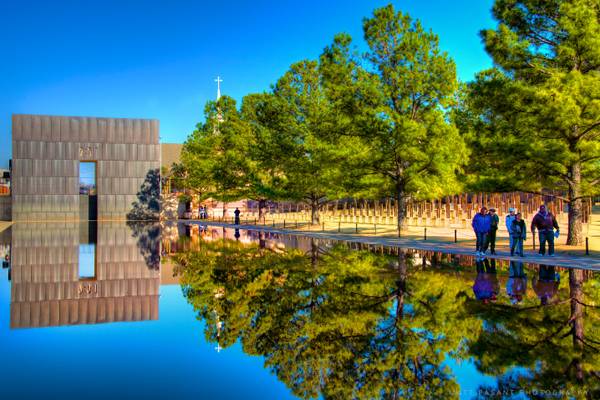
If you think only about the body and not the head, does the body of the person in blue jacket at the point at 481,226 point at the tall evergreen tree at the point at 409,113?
no

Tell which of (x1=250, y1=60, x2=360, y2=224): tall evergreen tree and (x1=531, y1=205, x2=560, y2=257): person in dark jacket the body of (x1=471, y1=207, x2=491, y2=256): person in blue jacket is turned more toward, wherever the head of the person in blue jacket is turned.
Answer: the person in dark jacket

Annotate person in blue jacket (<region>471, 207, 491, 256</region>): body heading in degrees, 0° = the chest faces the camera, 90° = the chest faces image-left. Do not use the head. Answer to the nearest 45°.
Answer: approximately 315°

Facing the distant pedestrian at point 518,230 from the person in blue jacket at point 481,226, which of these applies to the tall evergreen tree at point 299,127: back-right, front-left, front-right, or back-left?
back-left

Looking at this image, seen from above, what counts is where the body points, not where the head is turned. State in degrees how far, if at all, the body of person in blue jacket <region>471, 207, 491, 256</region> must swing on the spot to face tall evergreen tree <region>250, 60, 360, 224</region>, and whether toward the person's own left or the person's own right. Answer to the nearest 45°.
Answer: approximately 180°

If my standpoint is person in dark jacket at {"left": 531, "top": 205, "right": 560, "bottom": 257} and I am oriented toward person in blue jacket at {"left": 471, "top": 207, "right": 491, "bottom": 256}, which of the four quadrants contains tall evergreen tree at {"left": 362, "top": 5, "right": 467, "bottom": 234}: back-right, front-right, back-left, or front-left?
front-right

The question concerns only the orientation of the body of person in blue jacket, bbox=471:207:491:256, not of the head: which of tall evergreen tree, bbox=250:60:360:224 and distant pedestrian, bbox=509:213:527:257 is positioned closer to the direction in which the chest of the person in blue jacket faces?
the distant pedestrian

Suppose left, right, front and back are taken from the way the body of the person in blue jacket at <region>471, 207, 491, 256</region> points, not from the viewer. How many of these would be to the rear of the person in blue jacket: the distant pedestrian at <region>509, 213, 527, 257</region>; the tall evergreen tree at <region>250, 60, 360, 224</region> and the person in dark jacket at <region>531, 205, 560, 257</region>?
1

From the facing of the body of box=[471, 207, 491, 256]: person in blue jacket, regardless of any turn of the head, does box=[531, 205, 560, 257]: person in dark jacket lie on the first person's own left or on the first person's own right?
on the first person's own left

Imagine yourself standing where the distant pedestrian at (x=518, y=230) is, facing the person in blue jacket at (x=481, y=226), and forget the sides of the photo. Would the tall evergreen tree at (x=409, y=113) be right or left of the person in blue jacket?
right

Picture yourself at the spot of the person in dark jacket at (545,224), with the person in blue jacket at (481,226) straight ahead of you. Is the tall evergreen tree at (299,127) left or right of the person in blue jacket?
right

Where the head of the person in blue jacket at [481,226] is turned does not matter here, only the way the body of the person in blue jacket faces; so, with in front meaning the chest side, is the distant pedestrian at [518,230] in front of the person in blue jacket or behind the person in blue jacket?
in front
